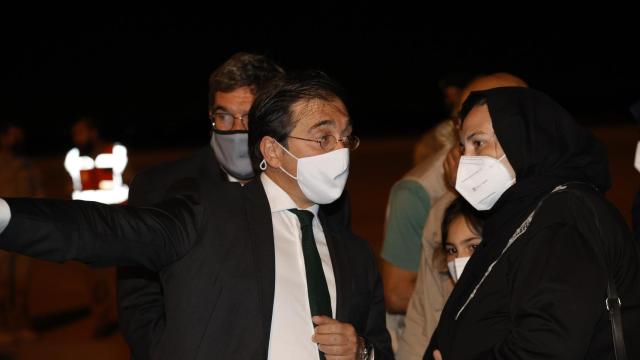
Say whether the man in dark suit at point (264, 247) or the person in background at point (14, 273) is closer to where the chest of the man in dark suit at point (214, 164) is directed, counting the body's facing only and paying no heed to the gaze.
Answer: the man in dark suit

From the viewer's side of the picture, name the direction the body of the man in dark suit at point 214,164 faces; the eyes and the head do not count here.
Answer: toward the camera

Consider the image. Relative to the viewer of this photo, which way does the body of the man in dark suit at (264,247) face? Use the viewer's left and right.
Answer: facing the viewer and to the right of the viewer

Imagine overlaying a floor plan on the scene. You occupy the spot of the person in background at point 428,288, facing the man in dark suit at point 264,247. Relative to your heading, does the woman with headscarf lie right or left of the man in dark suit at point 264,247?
left

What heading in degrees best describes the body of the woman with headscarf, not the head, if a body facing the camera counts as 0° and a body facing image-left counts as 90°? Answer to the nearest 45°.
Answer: approximately 90°

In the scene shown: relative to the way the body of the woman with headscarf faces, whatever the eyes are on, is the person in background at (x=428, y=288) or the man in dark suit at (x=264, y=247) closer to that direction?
the man in dark suit

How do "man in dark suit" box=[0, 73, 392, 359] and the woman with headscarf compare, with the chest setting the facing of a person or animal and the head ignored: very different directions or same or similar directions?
very different directions

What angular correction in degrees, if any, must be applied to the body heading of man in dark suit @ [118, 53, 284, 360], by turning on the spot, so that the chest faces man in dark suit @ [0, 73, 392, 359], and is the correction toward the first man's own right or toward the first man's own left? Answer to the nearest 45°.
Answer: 0° — they already face them

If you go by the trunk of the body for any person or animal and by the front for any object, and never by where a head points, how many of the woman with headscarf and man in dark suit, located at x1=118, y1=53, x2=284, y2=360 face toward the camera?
1

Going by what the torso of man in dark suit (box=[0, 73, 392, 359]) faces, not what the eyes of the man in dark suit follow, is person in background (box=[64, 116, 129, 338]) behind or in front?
behind

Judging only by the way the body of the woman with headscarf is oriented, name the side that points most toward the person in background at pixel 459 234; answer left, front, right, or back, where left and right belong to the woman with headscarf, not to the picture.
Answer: right

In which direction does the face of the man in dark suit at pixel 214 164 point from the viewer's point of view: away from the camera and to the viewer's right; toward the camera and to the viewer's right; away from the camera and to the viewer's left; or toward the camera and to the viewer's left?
toward the camera and to the viewer's right
